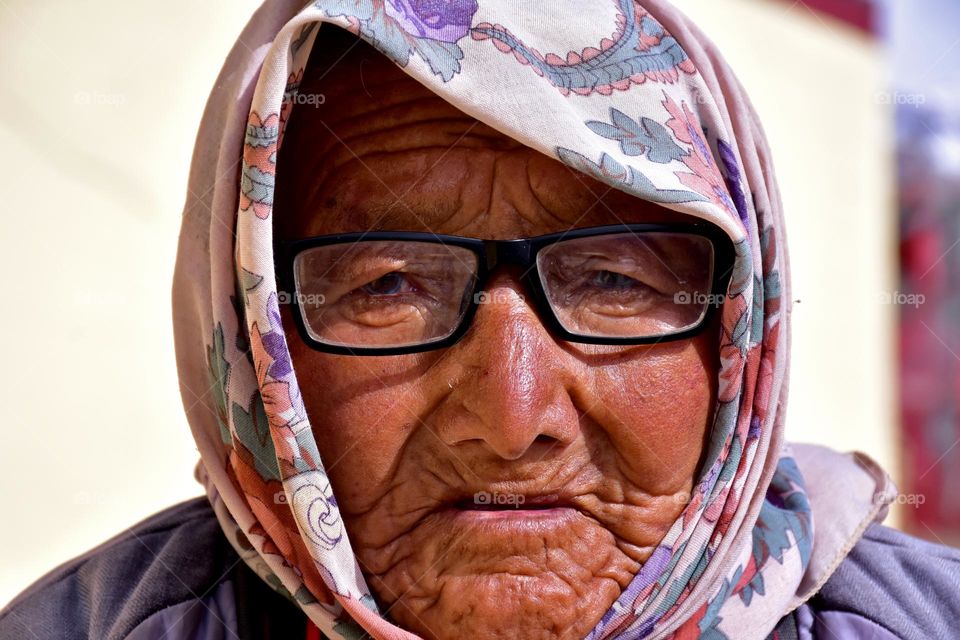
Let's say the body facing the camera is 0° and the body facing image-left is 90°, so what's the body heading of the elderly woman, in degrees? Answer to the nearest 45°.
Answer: approximately 0°
